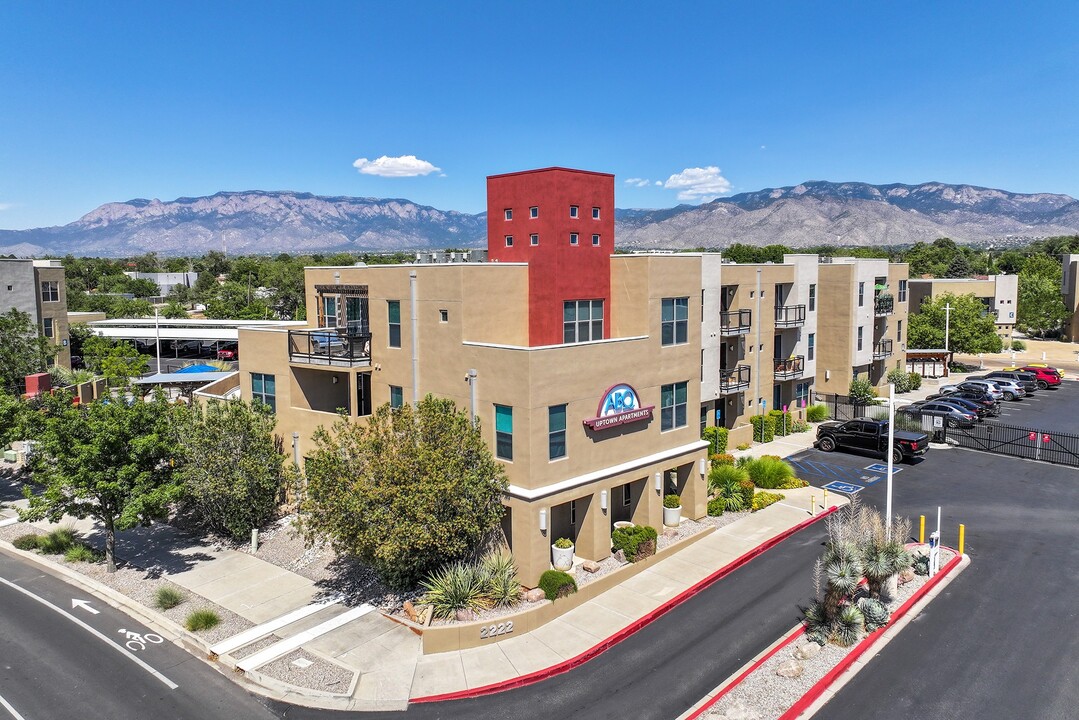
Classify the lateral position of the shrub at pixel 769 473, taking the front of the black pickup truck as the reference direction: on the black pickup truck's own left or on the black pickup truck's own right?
on the black pickup truck's own left

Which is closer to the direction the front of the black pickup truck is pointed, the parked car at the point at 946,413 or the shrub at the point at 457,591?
the shrub

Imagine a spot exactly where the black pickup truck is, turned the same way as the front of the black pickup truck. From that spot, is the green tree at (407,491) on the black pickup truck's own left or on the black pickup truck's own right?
on the black pickup truck's own left

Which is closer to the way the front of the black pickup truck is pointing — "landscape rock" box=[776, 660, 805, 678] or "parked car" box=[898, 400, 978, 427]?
the parked car

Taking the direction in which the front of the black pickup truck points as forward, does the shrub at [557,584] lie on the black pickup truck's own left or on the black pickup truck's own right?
on the black pickup truck's own left

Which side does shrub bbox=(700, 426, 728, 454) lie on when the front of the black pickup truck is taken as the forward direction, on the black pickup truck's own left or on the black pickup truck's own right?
on the black pickup truck's own left

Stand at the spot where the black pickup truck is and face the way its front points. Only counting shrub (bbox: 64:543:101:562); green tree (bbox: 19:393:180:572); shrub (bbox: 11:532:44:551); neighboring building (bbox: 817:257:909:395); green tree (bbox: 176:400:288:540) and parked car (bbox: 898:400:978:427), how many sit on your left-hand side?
4

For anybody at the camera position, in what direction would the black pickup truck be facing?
facing away from the viewer and to the left of the viewer

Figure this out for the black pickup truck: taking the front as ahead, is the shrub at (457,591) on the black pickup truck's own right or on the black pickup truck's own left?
on the black pickup truck's own left

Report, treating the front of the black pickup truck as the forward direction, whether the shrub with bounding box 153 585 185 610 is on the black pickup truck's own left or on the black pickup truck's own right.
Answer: on the black pickup truck's own left
